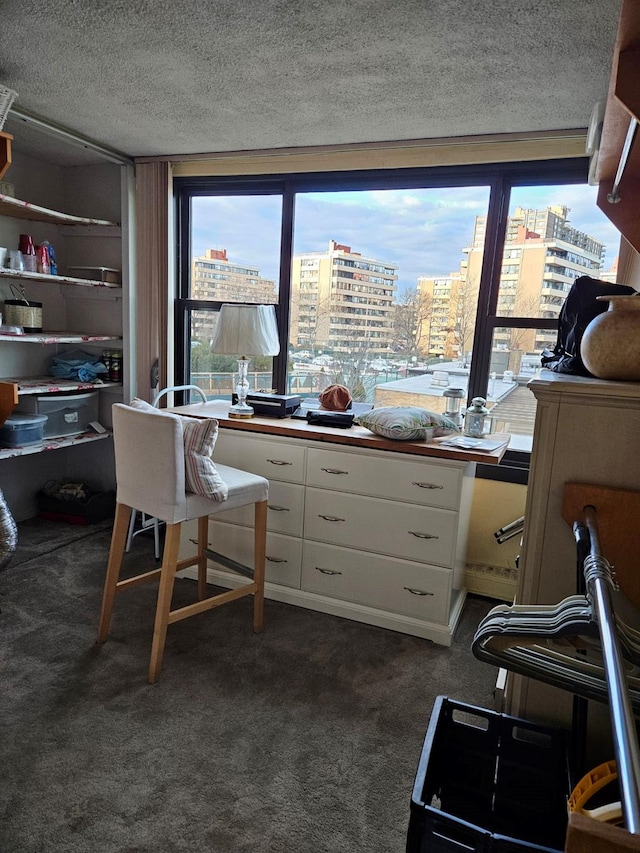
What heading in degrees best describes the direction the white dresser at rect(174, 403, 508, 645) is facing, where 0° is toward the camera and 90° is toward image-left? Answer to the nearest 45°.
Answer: approximately 45°

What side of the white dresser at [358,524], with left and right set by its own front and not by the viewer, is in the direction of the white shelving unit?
right

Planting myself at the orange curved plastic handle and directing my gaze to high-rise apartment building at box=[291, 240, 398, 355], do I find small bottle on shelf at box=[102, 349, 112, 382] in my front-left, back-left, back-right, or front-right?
front-left

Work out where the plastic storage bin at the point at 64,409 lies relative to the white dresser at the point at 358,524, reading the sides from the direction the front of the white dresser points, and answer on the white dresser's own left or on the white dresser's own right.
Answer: on the white dresser's own right

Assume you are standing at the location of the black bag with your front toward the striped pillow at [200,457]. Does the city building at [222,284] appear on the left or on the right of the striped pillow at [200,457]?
right

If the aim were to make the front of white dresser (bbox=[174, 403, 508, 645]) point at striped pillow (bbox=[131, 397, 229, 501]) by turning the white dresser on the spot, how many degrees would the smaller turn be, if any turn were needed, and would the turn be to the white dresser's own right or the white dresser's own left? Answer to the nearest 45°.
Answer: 0° — it already faces it

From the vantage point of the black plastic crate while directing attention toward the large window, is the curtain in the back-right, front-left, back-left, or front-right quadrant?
front-left

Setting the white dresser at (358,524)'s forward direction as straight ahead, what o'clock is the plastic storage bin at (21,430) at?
The plastic storage bin is roughly at 2 o'clock from the white dresser.

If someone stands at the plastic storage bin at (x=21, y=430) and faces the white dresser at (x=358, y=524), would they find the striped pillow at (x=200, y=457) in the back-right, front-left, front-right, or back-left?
front-right

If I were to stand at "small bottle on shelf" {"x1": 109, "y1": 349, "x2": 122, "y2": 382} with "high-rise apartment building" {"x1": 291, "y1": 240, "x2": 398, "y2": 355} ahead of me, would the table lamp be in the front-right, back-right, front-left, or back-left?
front-right

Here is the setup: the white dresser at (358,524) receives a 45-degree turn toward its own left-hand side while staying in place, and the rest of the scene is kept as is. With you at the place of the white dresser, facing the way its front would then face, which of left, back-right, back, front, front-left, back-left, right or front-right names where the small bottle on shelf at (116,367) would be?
back-right

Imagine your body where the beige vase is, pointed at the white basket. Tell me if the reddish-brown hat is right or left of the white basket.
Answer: right

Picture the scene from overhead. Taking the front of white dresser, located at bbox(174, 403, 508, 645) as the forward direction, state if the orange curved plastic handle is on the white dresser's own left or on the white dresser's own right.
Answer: on the white dresser's own left
